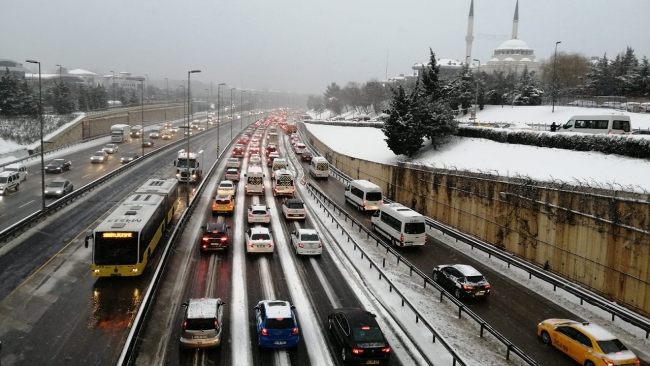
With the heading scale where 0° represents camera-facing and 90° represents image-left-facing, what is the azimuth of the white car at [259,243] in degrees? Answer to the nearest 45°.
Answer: approximately 180°

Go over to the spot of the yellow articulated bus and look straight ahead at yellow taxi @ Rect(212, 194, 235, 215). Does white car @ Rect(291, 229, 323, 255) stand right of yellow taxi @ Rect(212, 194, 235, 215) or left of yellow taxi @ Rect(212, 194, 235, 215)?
right

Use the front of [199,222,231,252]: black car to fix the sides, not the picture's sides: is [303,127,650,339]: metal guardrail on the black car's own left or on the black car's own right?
on the black car's own right

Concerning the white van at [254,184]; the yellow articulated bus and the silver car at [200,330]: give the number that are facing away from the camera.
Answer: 2

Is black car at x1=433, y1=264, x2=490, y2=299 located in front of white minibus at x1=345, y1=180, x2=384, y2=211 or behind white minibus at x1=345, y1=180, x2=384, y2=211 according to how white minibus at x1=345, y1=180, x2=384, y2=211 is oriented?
behind

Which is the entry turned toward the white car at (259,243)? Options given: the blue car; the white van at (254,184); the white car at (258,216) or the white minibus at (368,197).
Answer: the blue car

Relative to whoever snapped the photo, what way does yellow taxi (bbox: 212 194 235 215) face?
facing away from the viewer

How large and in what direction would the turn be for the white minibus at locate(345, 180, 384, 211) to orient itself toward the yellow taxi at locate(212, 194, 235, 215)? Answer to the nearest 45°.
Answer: approximately 45° to its left

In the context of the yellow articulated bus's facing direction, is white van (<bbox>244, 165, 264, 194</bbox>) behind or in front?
behind

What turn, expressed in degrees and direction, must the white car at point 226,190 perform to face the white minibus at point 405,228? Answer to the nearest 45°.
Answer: approximately 135° to its right

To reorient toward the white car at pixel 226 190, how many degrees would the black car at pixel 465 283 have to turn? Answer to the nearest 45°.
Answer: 0° — it already faces it

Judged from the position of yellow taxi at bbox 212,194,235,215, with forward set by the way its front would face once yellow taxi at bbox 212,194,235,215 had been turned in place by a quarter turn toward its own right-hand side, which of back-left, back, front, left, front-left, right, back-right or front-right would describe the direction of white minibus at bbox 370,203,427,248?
front-right

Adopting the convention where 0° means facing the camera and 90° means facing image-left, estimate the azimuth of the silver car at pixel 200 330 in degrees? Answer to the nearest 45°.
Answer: approximately 180°

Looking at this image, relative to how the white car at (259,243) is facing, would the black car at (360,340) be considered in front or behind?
behind

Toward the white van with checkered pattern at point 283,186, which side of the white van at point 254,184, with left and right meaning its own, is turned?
right
